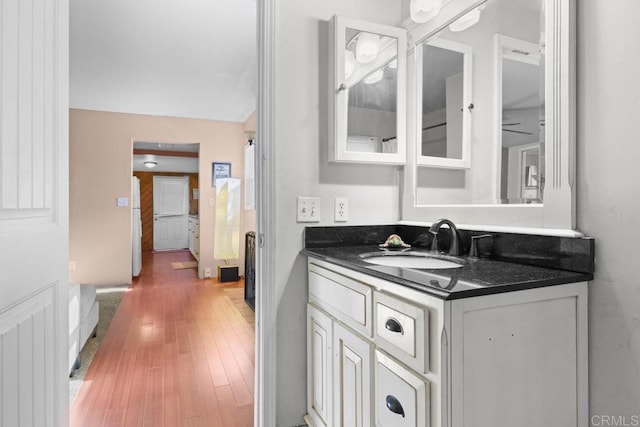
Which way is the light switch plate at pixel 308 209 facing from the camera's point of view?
toward the camera

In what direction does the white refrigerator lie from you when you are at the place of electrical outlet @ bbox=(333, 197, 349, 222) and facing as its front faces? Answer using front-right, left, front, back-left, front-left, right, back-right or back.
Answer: back-right

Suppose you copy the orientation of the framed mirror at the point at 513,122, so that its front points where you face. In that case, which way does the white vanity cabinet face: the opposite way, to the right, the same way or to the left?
the same way

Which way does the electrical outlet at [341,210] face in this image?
toward the camera

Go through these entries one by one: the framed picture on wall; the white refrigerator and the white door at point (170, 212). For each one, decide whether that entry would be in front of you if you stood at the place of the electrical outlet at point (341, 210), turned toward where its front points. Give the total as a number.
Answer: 0

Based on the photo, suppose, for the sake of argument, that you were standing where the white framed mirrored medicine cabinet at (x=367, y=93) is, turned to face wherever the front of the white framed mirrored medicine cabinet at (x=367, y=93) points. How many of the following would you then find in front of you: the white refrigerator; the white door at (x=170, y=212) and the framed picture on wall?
0

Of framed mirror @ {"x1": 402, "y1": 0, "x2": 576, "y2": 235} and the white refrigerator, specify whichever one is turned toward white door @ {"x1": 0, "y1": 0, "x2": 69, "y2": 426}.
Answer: the framed mirror

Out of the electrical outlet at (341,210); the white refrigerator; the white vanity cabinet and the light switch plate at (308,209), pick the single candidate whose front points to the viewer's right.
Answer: the white refrigerator

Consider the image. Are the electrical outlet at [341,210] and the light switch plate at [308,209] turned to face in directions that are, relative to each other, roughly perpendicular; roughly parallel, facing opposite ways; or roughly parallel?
roughly parallel

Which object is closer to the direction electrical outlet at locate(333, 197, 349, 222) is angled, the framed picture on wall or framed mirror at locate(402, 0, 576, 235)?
the framed mirror

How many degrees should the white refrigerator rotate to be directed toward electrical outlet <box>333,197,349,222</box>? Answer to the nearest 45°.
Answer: approximately 90° to its right

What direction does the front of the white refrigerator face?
to the viewer's right

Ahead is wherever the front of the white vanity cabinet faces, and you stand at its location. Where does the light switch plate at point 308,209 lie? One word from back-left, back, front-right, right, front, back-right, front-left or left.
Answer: right

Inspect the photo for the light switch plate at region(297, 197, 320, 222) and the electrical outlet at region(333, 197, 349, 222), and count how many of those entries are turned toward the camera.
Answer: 2
